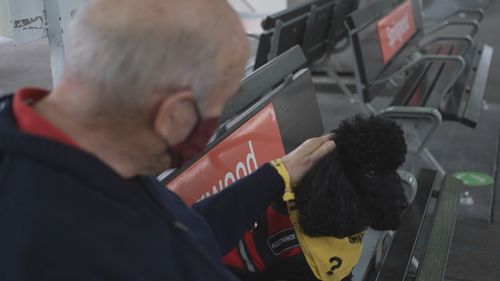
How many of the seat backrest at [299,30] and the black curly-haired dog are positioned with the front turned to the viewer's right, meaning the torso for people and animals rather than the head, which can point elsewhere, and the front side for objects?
1

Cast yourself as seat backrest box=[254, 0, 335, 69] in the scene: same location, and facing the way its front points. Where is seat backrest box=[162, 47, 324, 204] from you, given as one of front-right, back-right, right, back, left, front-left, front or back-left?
back-left

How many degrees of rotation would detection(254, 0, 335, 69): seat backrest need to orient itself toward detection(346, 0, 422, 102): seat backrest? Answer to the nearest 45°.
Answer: approximately 135° to its right

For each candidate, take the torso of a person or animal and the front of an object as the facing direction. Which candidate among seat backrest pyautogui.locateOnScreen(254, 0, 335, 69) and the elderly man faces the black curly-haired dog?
the elderly man

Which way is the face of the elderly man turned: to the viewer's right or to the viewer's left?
to the viewer's right

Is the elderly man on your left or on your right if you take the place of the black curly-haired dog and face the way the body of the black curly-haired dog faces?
on your right

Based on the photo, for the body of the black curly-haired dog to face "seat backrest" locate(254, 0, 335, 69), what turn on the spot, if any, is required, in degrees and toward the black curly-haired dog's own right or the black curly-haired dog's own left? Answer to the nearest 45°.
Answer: approximately 90° to the black curly-haired dog's own left

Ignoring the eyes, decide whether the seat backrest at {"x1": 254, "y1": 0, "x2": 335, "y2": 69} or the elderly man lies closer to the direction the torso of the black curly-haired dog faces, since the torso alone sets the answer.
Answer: the seat backrest

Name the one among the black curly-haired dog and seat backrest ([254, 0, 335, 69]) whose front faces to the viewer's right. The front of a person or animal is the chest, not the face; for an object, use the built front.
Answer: the black curly-haired dog

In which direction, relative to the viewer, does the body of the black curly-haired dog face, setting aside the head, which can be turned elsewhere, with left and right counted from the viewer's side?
facing to the right of the viewer

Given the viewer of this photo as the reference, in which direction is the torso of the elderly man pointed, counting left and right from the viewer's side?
facing away from the viewer and to the right of the viewer

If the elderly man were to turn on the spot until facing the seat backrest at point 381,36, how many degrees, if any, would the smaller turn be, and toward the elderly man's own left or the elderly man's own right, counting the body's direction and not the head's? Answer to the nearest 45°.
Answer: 0° — they already face it
